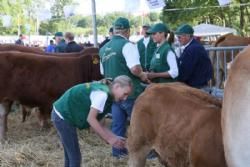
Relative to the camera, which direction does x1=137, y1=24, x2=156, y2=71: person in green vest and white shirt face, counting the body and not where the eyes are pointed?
toward the camera

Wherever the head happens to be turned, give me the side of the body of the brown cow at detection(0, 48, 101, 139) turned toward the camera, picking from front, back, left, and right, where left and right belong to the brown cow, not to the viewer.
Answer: right

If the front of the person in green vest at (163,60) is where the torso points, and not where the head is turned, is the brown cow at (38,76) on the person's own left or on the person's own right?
on the person's own right

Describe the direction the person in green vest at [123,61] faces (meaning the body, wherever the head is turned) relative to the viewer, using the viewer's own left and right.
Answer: facing away from the viewer and to the right of the viewer

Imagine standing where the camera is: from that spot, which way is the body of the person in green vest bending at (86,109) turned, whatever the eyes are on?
to the viewer's right

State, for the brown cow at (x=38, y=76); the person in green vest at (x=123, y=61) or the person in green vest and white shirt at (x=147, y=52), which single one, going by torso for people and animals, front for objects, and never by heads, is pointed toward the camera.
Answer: the person in green vest and white shirt

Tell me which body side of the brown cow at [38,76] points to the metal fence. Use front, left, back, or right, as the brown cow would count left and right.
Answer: front

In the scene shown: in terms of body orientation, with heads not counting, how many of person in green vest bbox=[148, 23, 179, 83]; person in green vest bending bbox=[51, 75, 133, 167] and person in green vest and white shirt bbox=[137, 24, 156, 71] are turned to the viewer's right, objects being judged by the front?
1

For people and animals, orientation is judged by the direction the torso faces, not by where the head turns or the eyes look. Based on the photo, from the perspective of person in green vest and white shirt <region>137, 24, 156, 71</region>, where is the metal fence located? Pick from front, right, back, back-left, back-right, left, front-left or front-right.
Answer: left

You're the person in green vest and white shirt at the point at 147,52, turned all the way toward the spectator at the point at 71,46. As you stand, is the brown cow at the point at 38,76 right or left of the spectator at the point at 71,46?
left

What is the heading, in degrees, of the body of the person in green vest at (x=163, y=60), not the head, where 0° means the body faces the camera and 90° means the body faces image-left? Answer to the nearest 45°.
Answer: approximately 45°

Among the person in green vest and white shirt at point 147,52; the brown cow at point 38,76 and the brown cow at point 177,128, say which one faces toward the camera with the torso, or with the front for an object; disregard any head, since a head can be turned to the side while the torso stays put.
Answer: the person in green vest and white shirt

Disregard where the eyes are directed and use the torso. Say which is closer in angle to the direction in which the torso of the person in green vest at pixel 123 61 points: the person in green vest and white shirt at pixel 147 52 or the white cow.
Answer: the person in green vest and white shirt
